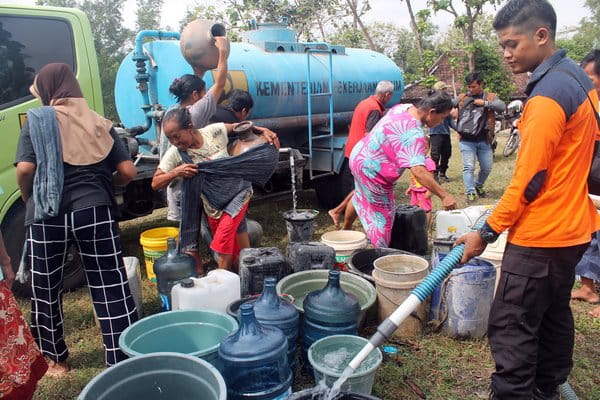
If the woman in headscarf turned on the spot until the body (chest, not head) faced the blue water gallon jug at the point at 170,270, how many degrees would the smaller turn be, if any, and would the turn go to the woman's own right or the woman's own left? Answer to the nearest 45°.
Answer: approximately 45° to the woman's own right

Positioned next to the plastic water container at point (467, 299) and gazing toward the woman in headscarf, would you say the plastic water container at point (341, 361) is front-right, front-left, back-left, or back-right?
front-left

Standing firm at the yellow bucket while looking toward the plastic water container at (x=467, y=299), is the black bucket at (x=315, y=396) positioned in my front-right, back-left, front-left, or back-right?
front-right

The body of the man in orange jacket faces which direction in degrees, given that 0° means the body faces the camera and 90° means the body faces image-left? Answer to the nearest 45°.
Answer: approximately 90°

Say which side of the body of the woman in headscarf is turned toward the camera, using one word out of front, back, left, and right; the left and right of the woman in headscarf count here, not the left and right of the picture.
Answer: back

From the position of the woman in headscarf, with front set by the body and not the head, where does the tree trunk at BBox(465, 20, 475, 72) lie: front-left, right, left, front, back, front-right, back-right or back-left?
front-right

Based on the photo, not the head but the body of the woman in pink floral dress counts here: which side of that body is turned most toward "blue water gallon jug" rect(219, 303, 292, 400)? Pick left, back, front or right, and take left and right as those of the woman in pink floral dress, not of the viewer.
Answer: right

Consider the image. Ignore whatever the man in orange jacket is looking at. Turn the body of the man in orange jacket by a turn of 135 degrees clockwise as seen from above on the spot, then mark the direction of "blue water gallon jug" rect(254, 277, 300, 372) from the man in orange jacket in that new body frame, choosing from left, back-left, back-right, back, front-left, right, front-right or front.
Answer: back-left

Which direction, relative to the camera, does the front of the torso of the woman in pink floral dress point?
to the viewer's right

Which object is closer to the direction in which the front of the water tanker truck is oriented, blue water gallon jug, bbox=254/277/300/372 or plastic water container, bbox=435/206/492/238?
the blue water gallon jug

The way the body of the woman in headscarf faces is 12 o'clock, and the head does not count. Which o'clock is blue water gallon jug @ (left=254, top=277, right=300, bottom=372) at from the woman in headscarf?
The blue water gallon jug is roughly at 4 o'clock from the woman in headscarf.

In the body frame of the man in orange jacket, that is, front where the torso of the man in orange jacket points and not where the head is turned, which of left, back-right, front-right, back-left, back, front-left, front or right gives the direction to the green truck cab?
front

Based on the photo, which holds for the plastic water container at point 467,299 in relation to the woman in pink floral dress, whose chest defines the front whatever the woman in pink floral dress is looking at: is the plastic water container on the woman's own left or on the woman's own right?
on the woman's own right

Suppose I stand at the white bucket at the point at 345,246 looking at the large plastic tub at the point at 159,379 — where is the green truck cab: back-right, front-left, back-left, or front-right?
front-right

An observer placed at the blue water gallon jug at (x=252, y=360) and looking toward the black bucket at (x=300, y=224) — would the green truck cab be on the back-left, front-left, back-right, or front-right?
front-left

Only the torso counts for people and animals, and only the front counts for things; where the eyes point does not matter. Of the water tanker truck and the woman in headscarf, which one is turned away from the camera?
the woman in headscarf

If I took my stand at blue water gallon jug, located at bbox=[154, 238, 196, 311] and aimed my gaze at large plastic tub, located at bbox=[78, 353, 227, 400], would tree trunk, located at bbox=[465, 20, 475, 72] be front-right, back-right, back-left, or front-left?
back-left

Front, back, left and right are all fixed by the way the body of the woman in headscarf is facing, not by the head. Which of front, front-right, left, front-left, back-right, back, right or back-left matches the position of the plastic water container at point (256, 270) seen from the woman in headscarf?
right

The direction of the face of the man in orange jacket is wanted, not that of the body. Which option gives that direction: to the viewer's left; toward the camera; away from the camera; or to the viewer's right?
to the viewer's left
